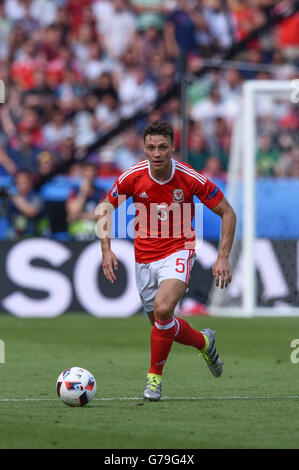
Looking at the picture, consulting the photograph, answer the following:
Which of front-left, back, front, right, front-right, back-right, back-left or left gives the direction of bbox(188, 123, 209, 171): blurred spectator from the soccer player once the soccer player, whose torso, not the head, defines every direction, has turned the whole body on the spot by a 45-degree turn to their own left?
back-left

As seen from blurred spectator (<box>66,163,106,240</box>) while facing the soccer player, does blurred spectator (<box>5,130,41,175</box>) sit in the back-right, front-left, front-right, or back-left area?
back-right

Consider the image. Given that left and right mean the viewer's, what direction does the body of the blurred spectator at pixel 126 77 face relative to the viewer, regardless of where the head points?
facing the viewer

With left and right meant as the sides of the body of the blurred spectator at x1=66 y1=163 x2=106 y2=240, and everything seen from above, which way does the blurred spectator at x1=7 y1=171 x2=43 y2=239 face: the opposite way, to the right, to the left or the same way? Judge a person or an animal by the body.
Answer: the same way

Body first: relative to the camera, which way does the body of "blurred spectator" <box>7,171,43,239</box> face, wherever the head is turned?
toward the camera

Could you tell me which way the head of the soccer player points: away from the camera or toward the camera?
toward the camera

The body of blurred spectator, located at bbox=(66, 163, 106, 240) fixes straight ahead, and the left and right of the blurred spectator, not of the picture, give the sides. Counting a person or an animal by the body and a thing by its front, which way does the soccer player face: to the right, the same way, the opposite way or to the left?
the same way

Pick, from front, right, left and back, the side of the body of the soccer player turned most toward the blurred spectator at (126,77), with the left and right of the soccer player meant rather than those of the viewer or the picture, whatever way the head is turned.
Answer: back

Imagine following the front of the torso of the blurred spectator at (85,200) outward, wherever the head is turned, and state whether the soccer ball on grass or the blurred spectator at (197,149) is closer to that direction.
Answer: the soccer ball on grass

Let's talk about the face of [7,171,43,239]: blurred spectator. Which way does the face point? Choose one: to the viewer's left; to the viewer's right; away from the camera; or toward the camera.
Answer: toward the camera

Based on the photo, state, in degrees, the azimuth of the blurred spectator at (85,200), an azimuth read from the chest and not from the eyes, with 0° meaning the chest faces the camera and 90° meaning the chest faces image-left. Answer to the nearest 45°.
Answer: approximately 0°
